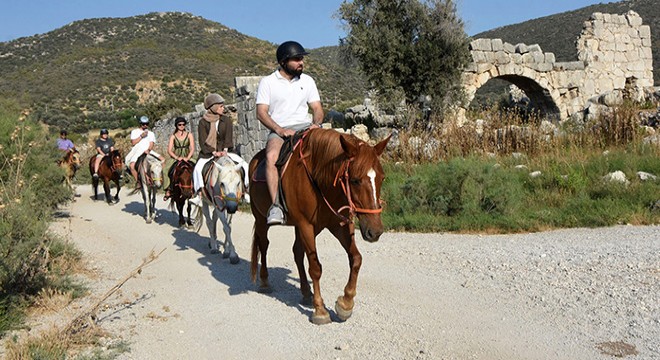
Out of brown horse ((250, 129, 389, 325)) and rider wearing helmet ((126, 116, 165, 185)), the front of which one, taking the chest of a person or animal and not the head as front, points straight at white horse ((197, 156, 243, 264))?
the rider wearing helmet

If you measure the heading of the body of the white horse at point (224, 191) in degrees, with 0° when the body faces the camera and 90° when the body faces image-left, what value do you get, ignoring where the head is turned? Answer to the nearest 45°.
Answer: approximately 315°

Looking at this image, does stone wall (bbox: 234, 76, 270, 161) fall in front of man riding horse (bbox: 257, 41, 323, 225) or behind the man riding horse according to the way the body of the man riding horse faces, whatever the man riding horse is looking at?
behind

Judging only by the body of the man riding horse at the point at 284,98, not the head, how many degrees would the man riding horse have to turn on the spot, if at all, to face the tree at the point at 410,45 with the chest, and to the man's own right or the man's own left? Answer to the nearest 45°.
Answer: approximately 135° to the man's own left

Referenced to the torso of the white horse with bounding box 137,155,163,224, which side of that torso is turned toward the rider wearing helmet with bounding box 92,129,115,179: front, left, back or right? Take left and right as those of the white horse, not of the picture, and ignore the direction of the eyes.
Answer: back

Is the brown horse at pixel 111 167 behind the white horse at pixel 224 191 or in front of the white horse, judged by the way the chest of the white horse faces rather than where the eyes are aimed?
behind

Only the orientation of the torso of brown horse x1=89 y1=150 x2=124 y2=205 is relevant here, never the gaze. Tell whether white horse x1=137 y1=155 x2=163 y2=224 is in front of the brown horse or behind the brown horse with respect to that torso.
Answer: in front

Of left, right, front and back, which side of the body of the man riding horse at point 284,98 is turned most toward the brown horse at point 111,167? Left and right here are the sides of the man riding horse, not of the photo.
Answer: back

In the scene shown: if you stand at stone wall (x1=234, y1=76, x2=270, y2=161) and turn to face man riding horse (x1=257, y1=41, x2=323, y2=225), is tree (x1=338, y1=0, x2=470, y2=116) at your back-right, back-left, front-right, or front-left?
back-left
